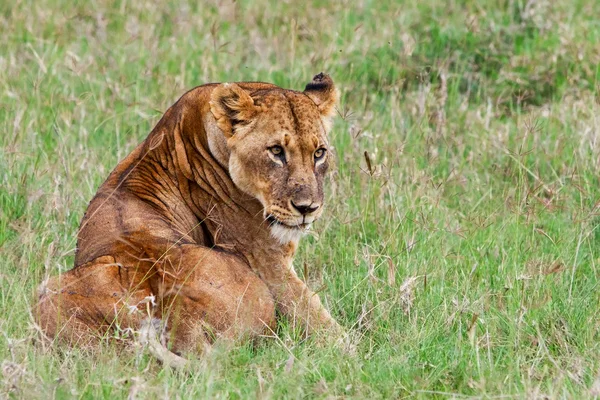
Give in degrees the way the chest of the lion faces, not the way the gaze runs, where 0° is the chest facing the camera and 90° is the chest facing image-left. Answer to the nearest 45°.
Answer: approximately 270°
